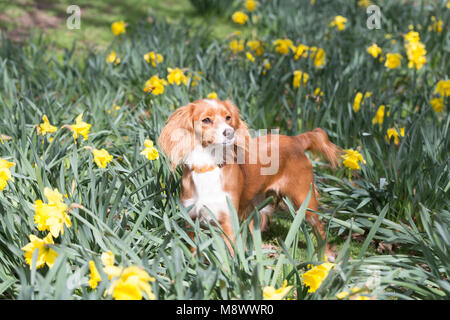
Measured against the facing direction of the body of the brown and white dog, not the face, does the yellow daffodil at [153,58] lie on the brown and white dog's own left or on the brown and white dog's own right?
on the brown and white dog's own right

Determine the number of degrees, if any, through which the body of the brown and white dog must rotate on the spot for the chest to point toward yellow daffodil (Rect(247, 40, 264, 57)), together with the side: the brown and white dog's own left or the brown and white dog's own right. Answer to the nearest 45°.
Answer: approximately 135° to the brown and white dog's own right

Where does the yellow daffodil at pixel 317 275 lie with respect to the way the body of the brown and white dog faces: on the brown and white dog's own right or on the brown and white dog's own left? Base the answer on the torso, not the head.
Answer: on the brown and white dog's own left

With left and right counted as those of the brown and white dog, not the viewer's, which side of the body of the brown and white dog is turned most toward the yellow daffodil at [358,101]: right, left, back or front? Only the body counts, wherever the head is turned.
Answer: back

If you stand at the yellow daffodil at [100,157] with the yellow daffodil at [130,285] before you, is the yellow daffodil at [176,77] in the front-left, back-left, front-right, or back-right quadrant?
back-left

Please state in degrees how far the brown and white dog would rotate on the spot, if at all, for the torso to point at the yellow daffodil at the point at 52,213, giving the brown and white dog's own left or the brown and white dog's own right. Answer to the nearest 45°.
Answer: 0° — it already faces it

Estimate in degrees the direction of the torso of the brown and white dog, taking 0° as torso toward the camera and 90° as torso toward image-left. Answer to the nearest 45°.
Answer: approximately 45°

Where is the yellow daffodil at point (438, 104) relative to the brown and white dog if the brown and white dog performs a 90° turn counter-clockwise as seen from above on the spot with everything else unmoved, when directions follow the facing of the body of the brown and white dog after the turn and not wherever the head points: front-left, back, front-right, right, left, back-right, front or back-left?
left

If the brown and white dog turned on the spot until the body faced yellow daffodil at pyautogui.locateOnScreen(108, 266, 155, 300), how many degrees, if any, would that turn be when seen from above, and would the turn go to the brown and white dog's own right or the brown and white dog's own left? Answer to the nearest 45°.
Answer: approximately 45° to the brown and white dog's own left

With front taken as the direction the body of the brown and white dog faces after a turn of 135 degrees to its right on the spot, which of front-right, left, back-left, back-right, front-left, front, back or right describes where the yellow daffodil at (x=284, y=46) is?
front

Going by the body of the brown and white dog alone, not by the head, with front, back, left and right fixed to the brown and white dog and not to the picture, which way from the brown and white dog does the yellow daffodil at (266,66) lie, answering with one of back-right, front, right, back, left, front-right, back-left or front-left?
back-right
